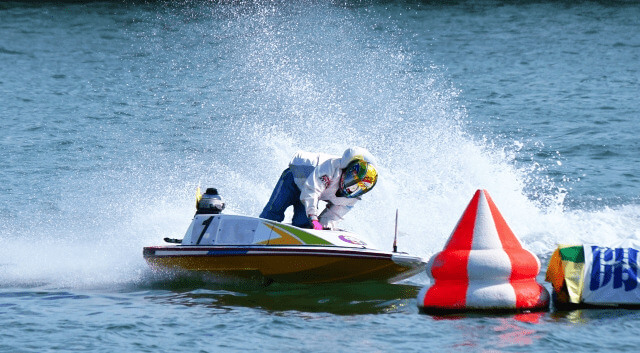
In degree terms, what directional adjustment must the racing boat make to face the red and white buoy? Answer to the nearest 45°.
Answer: approximately 45° to its right

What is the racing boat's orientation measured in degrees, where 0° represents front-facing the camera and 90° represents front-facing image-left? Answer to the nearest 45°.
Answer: approximately 270°
